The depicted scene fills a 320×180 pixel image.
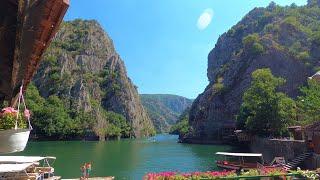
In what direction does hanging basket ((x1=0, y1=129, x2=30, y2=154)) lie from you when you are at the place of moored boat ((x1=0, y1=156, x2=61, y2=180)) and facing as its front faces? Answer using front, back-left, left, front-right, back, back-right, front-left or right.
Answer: right
